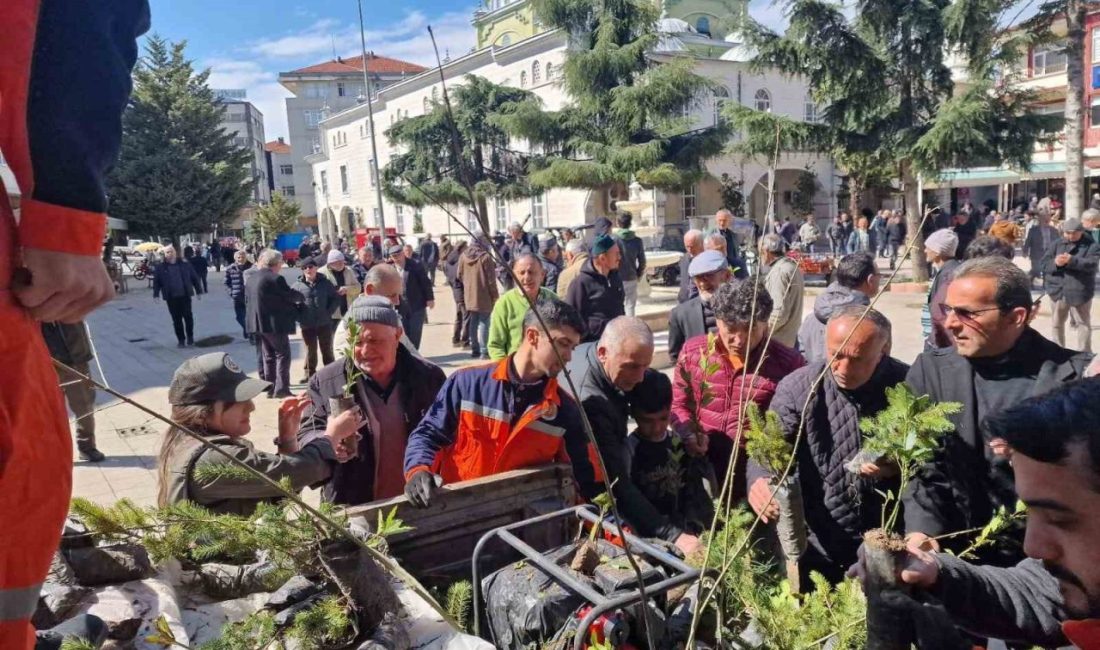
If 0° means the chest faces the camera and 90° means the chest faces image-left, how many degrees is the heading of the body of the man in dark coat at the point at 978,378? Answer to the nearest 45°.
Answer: approximately 45°

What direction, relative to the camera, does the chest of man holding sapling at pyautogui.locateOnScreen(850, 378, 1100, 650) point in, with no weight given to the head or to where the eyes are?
to the viewer's left

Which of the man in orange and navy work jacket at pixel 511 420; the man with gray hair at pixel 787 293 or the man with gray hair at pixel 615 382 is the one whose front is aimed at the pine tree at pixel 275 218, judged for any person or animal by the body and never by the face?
the man with gray hair at pixel 787 293

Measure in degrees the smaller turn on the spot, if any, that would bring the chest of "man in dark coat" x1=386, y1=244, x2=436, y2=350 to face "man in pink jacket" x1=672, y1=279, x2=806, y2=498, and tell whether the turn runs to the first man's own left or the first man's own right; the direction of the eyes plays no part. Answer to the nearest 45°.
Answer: approximately 45° to the first man's own left

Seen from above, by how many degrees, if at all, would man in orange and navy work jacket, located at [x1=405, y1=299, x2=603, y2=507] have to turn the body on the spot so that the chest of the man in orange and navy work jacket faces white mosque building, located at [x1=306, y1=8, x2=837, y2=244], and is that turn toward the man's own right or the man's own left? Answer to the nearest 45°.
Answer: approximately 135° to the man's own left

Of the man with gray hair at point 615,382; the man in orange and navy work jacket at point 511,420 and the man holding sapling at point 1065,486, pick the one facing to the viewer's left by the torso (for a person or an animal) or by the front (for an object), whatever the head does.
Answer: the man holding sapling
